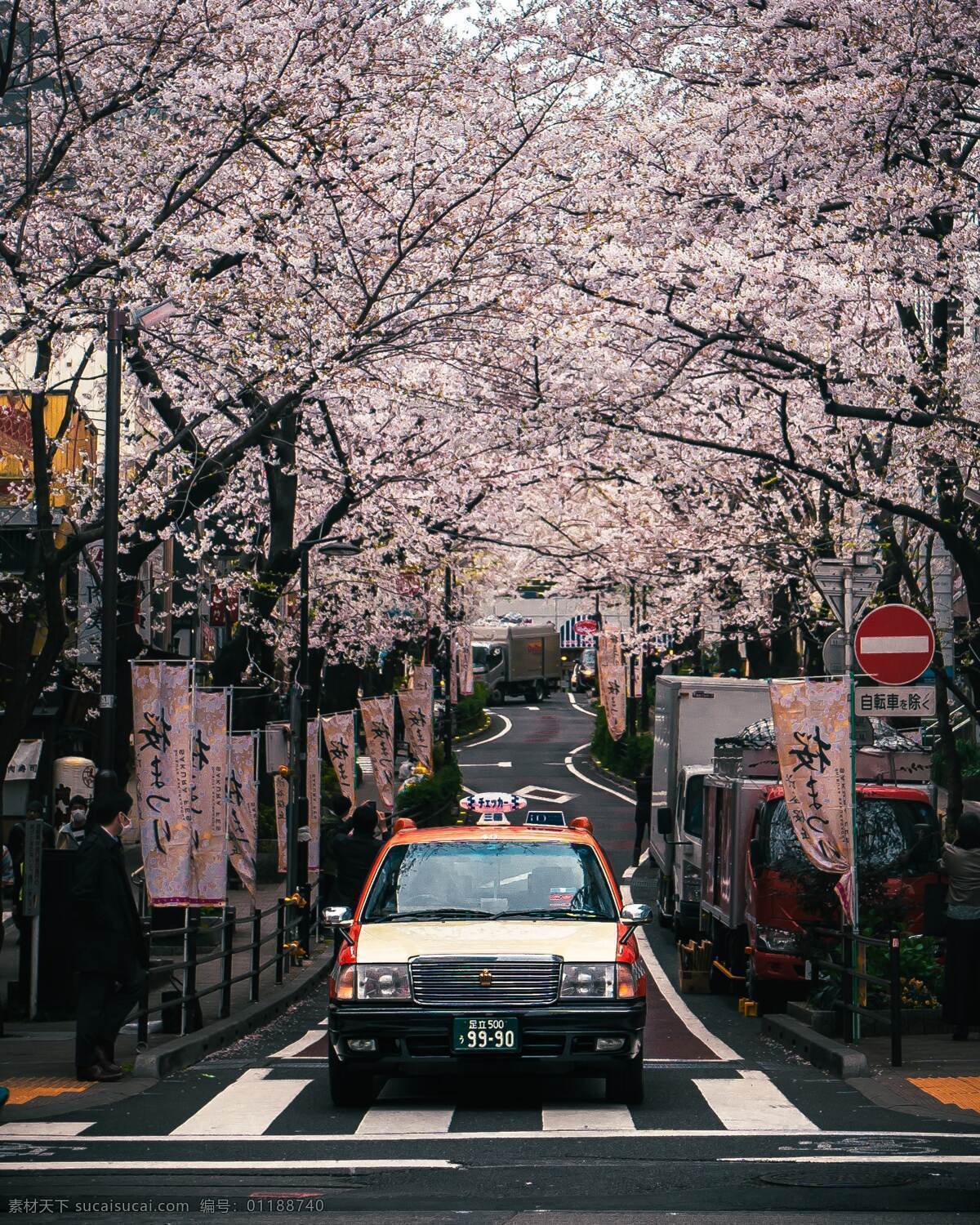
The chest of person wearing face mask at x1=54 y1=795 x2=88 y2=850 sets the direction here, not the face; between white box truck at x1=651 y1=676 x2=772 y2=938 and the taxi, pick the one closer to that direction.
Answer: the taxi

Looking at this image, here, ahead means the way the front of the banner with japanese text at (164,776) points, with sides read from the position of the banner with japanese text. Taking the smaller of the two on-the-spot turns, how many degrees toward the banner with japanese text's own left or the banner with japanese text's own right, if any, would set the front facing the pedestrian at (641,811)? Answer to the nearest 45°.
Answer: approximately 135° to the banner with japanese text's own left

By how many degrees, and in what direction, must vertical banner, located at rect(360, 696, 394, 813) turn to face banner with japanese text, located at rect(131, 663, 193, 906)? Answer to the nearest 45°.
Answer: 0° — it already faces it

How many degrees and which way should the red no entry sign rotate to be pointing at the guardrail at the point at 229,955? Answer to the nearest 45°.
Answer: approximately 90° to its right

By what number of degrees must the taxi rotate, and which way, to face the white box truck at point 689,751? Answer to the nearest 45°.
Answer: approximately 180°

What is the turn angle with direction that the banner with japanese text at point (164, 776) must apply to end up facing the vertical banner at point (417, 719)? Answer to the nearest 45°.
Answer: approximately 180°

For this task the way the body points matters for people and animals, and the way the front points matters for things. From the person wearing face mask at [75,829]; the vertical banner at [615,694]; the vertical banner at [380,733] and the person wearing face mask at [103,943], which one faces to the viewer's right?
the person wearing face mask at [103,943]

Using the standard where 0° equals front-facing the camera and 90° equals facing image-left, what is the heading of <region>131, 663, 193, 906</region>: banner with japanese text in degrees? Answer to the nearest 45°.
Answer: approximately 0°

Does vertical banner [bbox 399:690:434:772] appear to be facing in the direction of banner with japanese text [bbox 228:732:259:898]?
yes
